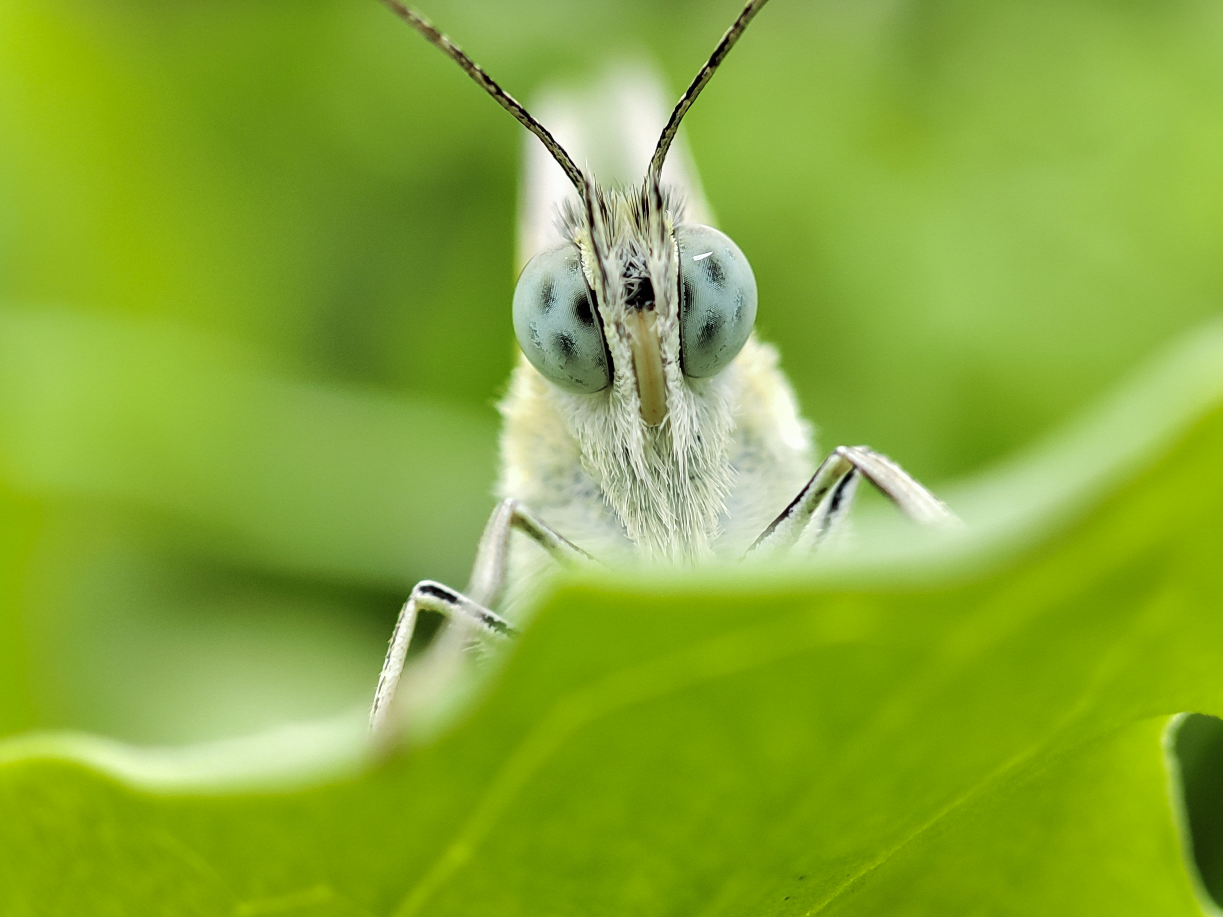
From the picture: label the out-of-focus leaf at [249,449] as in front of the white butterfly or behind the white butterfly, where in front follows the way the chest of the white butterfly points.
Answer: behind

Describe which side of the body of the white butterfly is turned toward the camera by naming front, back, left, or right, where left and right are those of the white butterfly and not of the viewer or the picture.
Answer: front
